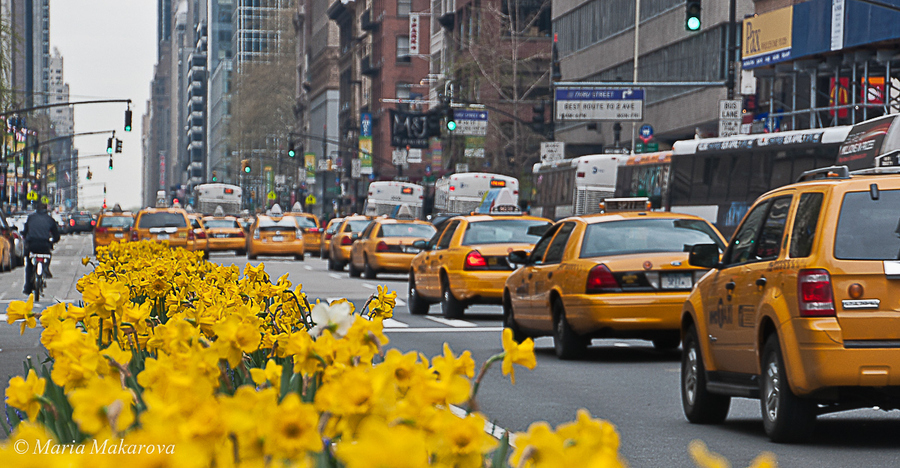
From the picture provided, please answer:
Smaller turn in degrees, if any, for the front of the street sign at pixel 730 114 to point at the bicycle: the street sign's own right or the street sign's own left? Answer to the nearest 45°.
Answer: approximately 45° to the street sign's own right

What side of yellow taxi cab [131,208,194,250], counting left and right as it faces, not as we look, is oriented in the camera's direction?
back

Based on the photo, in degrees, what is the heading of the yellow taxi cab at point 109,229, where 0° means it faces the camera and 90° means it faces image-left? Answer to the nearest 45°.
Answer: approximately 180°

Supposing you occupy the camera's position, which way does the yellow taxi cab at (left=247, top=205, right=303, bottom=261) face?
facing away from the viewer

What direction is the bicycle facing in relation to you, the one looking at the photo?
facing away from the viewer

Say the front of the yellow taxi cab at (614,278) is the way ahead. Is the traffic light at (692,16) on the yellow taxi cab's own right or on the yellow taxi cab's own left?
on the yellow taxi cab's own right

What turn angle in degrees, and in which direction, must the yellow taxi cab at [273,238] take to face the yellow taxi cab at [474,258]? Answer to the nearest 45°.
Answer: approximately 180°

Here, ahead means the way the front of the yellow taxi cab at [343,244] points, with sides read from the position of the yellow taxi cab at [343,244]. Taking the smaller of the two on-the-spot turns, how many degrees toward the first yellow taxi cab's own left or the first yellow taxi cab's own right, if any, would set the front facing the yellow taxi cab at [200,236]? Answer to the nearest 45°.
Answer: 0° — it already faces it

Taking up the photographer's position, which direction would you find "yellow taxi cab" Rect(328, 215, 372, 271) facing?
facing away from the viewer and to the left of the viewer

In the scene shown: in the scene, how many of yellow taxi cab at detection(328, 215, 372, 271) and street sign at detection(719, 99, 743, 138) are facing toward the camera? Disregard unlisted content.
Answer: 1

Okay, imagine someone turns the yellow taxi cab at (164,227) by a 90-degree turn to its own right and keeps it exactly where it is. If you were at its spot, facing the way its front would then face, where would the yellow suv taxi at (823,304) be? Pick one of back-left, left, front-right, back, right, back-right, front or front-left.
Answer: right

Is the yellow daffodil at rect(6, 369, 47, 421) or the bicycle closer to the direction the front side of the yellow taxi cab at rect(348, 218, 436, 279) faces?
the bicycle

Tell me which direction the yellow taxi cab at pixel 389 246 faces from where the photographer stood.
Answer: facing away from the viewer and to the left of the viewer
